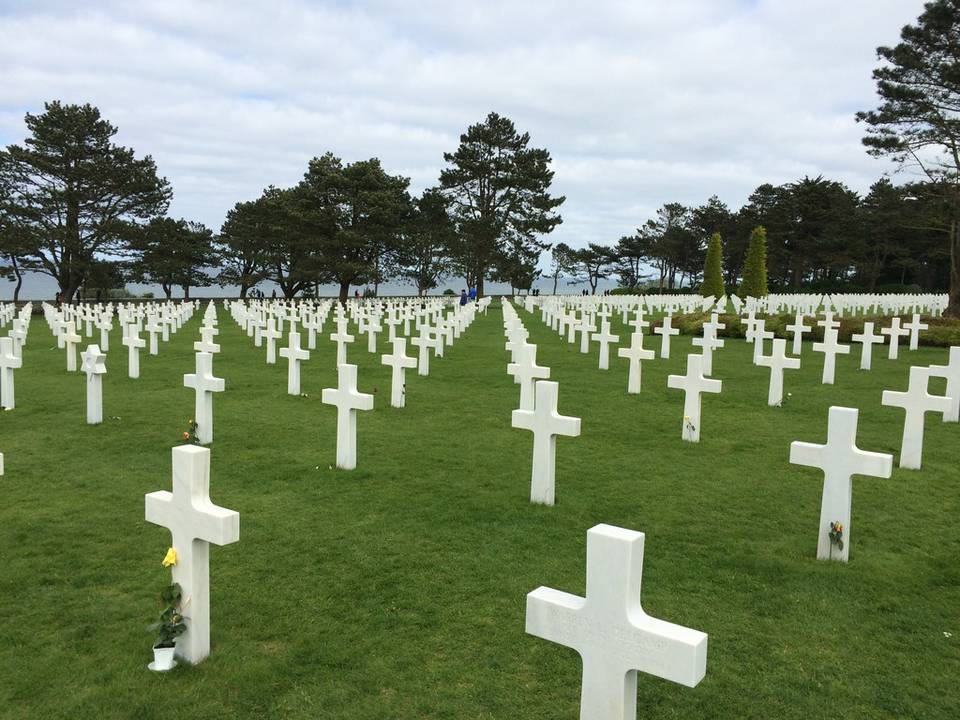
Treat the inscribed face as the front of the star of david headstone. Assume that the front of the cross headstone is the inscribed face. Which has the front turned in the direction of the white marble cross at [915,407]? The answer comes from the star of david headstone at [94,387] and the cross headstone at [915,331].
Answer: the cross headstone at [915,331]

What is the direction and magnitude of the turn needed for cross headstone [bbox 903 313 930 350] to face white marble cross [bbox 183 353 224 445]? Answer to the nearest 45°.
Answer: approximately 45° to its right

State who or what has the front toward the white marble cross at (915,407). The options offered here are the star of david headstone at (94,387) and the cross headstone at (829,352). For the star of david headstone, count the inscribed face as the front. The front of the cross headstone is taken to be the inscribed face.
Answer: the cross headstone at (829,352)

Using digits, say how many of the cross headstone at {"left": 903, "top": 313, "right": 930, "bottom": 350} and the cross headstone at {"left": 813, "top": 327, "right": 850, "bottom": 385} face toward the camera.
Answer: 2

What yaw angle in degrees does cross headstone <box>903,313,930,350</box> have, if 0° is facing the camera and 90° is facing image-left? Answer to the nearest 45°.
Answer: approximately 0°

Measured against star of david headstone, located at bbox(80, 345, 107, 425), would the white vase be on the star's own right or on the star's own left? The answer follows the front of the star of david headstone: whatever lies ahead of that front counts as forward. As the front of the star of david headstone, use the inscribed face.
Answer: on the star's own left

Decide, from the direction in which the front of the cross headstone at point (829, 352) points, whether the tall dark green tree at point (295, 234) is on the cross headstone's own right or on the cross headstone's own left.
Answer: on the cross headstone's own right

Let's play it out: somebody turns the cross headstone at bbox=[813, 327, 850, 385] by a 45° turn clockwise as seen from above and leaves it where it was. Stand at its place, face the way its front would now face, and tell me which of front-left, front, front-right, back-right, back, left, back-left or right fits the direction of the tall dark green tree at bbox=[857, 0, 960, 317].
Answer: back-right

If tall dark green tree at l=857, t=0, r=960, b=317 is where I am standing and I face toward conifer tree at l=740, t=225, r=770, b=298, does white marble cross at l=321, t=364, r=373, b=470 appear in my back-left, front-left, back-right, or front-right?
back-left

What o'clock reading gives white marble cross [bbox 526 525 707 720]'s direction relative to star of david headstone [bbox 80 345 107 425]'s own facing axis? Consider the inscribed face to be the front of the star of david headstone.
The white marble cross is roughly at 10 o'clock from the star of david headstone.

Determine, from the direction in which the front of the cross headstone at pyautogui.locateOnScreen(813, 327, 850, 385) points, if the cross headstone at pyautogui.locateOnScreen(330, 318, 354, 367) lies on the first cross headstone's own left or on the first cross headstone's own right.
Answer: on the first cross headstone's own right
